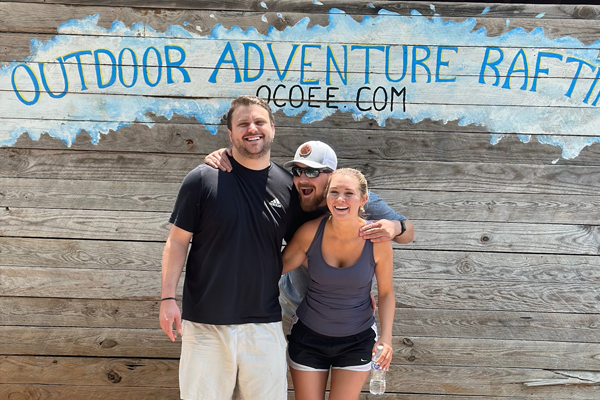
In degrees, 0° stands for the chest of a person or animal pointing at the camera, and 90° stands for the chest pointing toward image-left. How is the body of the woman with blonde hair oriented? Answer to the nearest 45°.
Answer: approximately 0°

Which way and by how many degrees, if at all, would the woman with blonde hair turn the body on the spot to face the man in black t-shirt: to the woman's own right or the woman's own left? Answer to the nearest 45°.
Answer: approximately 90° to the woman's own right
